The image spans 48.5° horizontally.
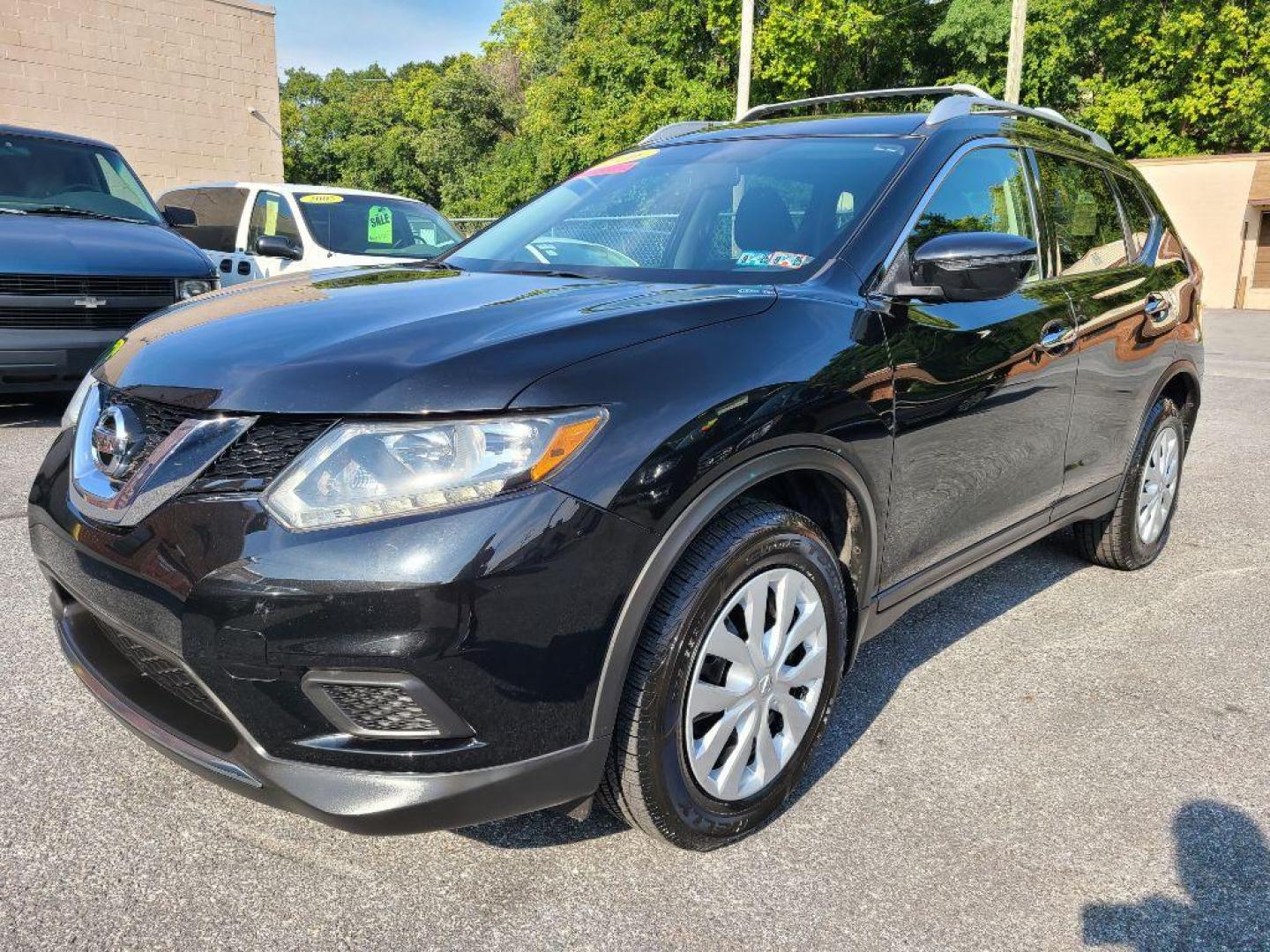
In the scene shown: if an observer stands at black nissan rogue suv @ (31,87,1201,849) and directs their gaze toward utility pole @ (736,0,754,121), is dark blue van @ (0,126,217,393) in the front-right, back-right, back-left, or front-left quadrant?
front-left

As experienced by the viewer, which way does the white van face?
facing the viewer and to the right of the viewer

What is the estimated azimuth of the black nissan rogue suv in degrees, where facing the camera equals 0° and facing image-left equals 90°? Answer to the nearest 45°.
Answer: approximately 45°

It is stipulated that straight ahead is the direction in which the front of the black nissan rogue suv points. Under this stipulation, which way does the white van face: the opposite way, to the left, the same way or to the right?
to the left

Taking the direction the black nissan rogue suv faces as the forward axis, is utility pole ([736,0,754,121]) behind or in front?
behind

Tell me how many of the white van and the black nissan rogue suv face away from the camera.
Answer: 0

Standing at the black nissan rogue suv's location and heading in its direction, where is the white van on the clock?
The white van is roughly at 4 o'clock from the black nissan rogue suv.

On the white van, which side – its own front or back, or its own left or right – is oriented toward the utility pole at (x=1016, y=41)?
left

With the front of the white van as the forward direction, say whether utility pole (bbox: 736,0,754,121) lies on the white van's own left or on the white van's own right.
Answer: on the white van's own left

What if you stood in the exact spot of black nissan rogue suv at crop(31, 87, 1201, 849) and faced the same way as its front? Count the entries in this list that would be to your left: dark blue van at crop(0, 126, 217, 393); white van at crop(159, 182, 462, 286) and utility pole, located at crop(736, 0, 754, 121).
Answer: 0

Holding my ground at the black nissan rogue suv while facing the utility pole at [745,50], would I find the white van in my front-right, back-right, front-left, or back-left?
front-left

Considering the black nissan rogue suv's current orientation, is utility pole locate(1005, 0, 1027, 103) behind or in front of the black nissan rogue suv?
behind

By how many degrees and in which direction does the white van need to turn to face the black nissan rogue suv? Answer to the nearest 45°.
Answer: approximately 45° to its right
